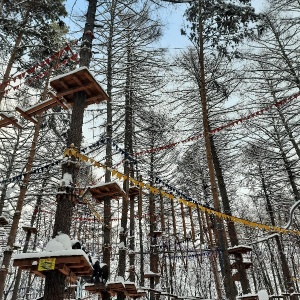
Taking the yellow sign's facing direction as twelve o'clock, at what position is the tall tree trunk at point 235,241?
The tall tree trunk is roughly at 8 o'clock from the yellow sign.

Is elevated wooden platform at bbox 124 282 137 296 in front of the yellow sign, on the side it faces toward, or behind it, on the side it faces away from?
behind

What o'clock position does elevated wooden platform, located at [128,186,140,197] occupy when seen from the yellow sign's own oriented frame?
The elevated wooden platform is roughly at 7 o'clock from the yellow sign.

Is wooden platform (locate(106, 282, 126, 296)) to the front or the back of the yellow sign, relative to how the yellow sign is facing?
to the back

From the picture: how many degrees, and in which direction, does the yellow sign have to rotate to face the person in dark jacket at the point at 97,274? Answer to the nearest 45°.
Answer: approximately 135° to its left

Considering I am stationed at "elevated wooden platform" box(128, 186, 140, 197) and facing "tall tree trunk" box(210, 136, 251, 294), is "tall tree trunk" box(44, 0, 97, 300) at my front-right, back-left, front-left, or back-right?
front-right

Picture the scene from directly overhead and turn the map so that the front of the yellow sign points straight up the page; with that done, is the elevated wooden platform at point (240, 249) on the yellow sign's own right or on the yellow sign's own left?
on the yellow sign's own left

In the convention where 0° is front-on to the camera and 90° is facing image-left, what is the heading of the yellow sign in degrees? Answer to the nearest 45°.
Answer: approximately 0°
